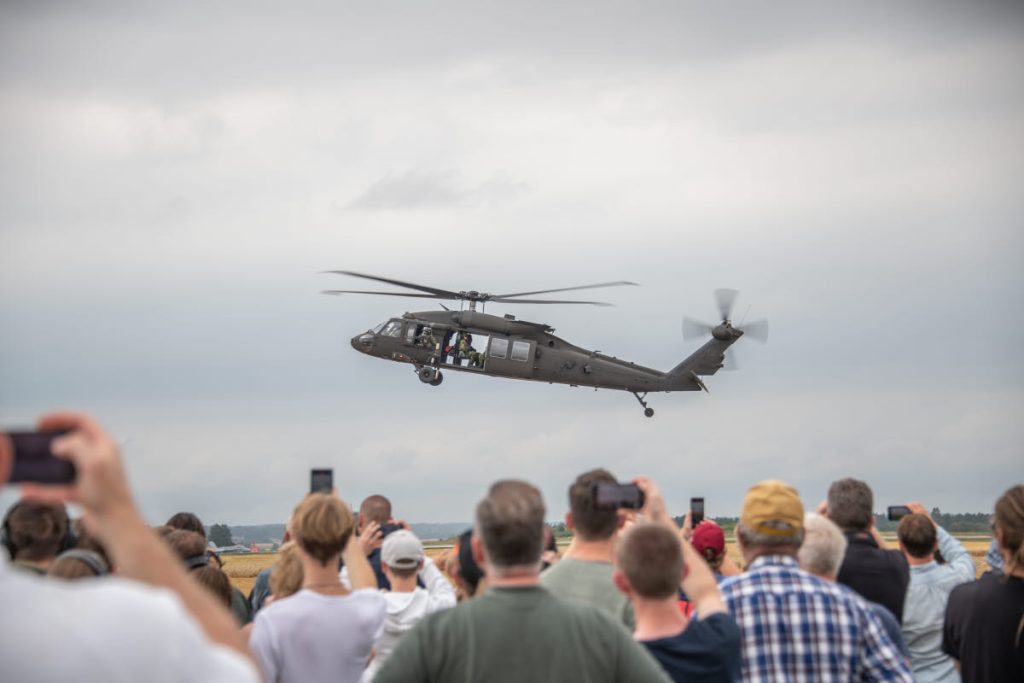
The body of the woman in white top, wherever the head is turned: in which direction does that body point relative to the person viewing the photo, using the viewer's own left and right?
facing away from the viewer

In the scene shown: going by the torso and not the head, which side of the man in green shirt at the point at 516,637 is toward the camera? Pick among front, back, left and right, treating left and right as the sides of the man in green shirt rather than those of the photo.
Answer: back

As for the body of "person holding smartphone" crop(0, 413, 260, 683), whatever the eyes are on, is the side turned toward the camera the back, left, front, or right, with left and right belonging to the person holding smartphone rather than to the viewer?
back

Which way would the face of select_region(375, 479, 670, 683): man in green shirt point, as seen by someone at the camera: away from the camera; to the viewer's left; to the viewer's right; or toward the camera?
away from the camera

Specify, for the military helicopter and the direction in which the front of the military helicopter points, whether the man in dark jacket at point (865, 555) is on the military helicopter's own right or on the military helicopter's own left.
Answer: on the military helicopter's own left

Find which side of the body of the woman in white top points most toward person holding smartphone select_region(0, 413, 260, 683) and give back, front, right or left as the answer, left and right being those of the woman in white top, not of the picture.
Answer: back

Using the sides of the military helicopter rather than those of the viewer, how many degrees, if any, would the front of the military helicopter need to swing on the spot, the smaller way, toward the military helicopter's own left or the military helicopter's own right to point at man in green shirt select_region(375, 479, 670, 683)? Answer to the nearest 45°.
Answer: approximately 90° to the military helicopter's own left

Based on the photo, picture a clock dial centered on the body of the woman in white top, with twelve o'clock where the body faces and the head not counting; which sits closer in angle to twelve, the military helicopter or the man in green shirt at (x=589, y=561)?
the military helicopter

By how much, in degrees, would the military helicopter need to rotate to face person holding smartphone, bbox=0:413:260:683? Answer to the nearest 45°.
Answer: approximately 90° to its left

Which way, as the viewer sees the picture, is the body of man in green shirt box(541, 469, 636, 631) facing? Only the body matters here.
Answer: away from the camera

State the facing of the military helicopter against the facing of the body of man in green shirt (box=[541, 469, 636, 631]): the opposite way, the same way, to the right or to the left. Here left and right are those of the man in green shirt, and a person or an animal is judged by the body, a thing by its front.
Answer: to the left

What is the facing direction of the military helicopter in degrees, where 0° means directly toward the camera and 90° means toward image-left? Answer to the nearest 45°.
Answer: approximately 90°

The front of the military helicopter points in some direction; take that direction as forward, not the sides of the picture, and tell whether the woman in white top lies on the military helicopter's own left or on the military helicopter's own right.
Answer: on the military helicopter's own left

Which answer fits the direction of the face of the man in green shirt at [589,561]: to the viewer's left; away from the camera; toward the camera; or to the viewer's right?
away from the camera
